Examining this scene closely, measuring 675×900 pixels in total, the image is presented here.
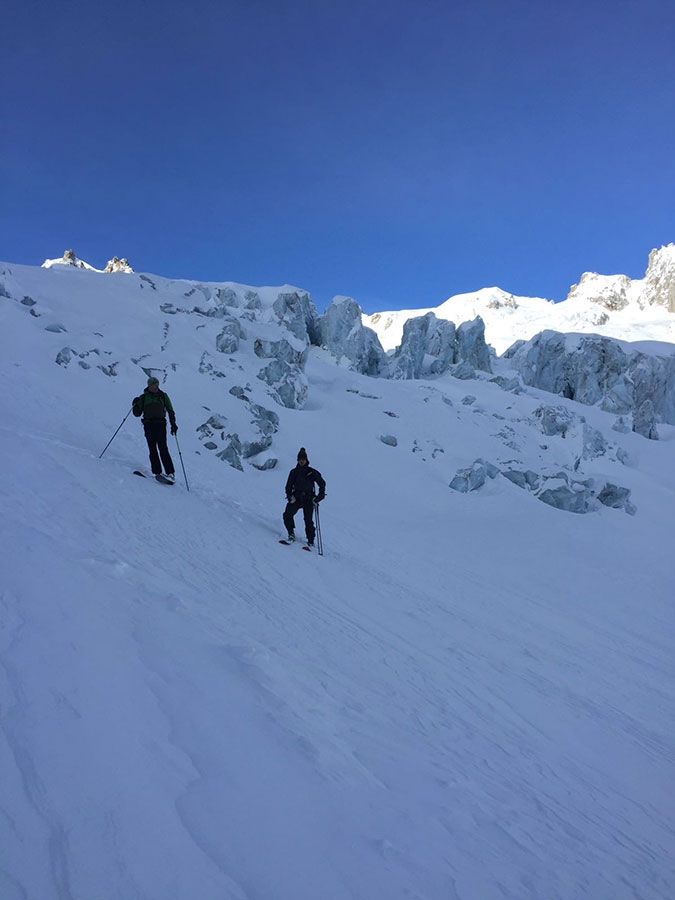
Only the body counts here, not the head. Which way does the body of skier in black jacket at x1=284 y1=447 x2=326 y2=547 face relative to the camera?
toward the camera

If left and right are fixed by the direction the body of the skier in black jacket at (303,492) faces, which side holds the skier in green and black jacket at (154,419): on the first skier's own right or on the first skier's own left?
on the first skier's own right
